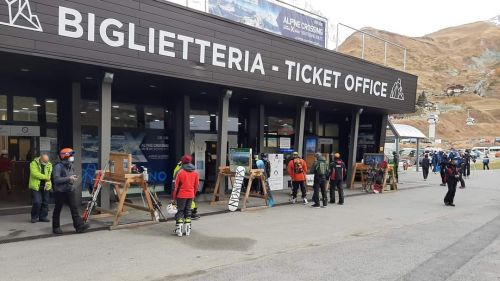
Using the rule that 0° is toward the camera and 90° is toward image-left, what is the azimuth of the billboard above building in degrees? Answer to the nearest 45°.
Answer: approximately 315°

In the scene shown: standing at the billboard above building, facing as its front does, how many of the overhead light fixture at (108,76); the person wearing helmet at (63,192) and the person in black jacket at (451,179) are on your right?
2

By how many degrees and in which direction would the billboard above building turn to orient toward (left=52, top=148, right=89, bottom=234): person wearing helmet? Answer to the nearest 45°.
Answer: approximately 90° to its right

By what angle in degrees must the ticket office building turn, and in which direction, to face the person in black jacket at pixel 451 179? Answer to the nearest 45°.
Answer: approximately 45° to its left

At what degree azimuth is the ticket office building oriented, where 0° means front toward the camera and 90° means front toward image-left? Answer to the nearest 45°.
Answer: approximately 315°

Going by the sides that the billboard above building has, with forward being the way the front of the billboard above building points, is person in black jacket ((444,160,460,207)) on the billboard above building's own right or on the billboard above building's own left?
on the billboard above building's own left

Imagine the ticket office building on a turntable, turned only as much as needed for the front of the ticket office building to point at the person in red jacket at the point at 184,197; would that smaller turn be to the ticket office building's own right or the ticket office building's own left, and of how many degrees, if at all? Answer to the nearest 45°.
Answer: approximately 45° to the ticket office building's own right
